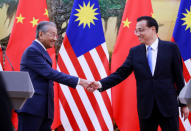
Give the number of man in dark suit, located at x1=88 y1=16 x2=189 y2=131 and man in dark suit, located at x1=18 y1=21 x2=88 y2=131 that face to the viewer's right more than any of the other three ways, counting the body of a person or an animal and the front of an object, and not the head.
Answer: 1

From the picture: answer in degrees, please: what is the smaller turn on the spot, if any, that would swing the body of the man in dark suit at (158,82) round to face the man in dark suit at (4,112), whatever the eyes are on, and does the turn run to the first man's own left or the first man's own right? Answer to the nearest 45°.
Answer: approximately 45° to the first man's own left

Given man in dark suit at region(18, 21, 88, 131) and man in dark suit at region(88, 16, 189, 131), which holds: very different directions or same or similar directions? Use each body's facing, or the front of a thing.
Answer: very different directions

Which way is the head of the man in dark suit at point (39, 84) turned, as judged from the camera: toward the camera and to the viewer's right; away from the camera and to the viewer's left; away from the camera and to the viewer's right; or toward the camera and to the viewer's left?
toward the camera and to the viewer's right

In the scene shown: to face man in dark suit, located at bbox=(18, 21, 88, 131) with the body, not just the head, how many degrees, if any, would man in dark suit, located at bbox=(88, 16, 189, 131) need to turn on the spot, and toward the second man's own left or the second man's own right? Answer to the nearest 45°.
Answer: approximately 45° to the second man's own right

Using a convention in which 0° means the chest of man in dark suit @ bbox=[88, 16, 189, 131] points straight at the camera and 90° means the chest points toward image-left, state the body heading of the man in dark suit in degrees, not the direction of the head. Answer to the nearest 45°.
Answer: approximately 45°

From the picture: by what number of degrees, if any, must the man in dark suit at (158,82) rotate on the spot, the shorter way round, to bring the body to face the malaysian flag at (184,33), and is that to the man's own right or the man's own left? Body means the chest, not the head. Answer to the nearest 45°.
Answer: approximately 135° to the man's own right

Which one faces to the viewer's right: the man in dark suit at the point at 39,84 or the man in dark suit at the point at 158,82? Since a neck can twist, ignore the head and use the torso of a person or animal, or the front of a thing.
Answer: the man in dark suit at the point at 39,84

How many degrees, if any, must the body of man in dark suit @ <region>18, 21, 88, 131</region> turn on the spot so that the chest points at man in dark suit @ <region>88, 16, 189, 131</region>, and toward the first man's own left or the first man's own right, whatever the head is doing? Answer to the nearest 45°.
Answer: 0° — they already face them

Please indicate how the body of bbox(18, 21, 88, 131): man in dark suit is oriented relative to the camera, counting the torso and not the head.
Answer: to the viewer's right
